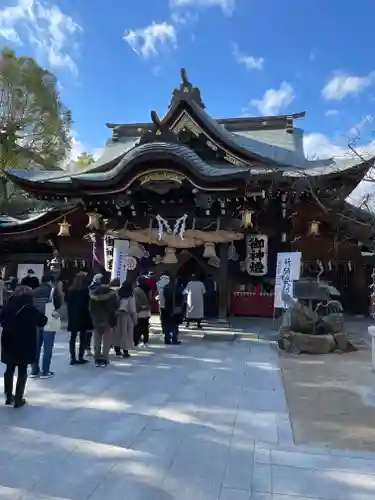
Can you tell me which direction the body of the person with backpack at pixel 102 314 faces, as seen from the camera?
away from the camera

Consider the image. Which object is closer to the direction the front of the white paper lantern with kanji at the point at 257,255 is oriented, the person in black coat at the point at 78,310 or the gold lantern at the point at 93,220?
the person in black coat

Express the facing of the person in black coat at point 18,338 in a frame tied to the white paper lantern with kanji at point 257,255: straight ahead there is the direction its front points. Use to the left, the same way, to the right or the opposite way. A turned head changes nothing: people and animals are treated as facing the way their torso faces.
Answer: the opposite way

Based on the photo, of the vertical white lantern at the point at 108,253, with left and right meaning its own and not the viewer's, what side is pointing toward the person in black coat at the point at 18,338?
front

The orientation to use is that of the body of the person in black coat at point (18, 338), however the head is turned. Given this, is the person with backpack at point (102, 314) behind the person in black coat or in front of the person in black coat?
in front

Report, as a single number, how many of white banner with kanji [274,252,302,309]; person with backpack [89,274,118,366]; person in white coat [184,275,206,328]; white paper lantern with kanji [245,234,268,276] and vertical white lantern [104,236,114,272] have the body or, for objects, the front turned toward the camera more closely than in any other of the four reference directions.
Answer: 3

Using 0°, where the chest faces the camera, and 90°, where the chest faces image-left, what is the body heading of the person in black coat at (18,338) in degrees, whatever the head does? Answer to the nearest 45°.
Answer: approximately 225°

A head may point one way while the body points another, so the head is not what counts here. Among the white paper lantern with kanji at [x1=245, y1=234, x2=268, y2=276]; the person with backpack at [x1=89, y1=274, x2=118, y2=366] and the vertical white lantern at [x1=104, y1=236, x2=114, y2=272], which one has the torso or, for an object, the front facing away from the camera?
the person with backpack

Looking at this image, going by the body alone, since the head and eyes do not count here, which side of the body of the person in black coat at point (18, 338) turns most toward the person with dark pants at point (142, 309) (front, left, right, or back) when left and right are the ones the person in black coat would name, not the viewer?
front

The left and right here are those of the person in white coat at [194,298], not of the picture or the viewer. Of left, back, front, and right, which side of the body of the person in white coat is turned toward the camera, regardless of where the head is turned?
back

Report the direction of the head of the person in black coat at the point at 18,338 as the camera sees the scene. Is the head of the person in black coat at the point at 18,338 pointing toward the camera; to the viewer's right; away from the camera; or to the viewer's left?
away from the camera

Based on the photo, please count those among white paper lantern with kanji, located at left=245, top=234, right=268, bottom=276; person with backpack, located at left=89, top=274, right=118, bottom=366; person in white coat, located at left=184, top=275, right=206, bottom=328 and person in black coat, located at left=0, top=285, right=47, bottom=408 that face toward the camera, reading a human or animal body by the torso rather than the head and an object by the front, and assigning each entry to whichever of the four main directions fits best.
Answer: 1

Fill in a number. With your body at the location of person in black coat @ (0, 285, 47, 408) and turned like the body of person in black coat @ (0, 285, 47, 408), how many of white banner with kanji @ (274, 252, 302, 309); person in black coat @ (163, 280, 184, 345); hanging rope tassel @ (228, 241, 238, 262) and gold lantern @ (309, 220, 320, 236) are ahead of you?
4

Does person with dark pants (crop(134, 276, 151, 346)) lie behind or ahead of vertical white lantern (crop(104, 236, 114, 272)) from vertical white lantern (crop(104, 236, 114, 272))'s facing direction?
ahead

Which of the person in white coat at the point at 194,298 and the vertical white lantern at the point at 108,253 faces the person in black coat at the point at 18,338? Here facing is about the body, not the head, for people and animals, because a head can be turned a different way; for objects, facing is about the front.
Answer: the vertical white lantern
